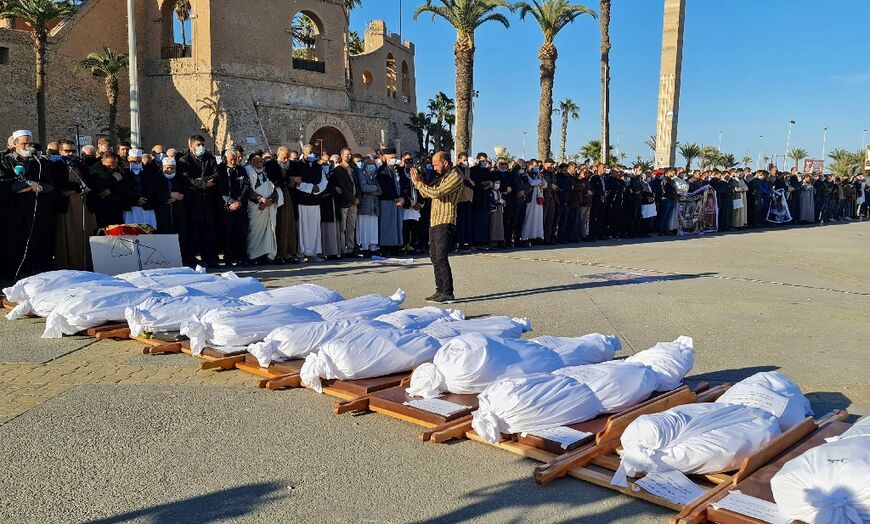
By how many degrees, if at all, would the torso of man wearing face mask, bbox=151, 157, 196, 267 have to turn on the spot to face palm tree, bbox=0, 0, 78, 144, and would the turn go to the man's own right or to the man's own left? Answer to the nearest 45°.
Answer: approximately 180°

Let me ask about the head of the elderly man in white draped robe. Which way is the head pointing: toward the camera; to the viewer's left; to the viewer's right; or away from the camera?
toward the camera

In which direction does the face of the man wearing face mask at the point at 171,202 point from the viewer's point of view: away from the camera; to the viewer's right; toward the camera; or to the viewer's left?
toward the camera

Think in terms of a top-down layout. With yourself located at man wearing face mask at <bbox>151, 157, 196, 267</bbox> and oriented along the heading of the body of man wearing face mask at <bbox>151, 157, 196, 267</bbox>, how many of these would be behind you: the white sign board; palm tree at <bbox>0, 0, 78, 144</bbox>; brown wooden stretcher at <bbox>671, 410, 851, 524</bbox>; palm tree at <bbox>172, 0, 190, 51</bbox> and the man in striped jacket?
2

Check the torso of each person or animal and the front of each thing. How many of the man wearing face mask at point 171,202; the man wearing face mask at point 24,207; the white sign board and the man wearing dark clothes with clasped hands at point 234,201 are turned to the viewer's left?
0

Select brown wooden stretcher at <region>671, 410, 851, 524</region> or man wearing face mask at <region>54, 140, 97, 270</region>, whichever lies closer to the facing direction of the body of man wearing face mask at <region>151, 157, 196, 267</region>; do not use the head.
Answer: the brown wooden stretcher

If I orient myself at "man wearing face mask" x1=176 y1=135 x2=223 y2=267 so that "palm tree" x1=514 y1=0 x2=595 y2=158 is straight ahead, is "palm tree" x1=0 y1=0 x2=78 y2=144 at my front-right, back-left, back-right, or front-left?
front-left

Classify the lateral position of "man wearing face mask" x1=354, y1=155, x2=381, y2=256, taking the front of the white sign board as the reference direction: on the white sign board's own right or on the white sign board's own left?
on the white sign board's own left

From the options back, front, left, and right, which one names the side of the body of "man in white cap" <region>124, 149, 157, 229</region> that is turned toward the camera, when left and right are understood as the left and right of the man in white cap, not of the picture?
front

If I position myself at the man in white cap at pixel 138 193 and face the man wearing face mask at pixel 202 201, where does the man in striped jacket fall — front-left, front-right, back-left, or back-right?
front-right

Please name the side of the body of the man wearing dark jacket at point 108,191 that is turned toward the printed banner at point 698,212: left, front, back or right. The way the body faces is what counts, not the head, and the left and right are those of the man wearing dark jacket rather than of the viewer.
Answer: left

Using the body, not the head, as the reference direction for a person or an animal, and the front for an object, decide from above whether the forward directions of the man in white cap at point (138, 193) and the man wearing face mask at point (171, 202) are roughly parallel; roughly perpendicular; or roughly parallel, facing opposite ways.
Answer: roughly parallel

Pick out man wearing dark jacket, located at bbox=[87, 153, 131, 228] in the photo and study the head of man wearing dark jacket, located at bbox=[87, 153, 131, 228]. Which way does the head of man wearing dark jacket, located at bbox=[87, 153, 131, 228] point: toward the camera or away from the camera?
toward the camera

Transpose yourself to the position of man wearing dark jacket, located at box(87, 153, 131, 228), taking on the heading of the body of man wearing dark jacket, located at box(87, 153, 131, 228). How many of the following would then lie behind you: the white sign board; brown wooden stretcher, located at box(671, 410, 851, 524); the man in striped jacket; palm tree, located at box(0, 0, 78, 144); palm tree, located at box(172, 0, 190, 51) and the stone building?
3

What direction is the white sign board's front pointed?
toward the camera

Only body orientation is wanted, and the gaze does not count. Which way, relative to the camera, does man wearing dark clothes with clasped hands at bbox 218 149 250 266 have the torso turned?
toward the camera
